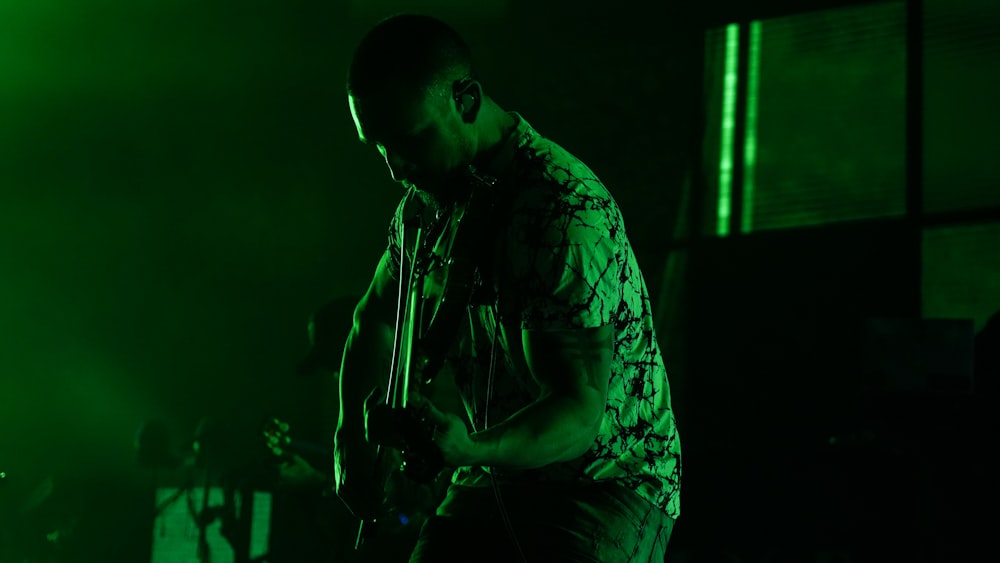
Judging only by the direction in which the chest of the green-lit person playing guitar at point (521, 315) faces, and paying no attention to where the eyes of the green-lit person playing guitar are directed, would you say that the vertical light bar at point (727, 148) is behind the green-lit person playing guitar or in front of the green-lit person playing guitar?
behind

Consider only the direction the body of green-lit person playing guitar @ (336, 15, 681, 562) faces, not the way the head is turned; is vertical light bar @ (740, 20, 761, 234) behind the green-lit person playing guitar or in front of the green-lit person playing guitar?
behind

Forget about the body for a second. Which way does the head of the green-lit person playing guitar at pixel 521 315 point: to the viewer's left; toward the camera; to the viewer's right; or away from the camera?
to the viewer's left

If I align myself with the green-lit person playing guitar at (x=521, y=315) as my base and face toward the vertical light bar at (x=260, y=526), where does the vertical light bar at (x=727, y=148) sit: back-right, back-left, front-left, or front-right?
front-right

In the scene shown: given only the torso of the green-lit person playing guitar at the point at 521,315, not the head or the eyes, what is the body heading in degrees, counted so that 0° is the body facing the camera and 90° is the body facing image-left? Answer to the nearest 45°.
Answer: approximately 45°

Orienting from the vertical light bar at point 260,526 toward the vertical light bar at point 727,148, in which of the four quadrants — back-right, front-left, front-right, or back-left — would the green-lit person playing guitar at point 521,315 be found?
front-right

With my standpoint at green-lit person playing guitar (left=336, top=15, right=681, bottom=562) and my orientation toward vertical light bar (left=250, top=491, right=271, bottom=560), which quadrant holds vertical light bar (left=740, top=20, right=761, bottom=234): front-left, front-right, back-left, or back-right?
front-right
